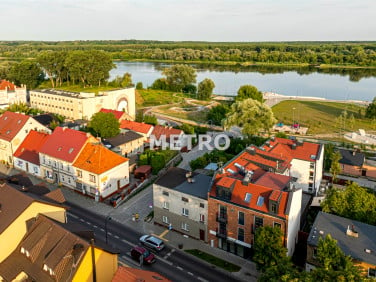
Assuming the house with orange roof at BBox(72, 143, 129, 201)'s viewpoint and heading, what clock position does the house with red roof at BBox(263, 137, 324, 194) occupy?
the house with red roof at BBox(263, 137, 324, 194) is roughly at 8 o'clock from the house with orange roof at BBox(72, 143, 129, 201).

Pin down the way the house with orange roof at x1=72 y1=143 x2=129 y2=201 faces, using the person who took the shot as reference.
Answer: facing the viewer and to the left of the viewer

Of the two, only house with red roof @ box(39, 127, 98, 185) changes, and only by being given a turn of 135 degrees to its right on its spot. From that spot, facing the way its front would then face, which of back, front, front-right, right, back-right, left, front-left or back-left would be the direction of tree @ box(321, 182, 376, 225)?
back-right

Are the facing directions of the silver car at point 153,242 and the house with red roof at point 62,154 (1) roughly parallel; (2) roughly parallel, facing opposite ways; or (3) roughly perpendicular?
roughly perpendicular

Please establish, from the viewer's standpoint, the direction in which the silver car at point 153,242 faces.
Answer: facing away from the viewer and to the left of the viewer

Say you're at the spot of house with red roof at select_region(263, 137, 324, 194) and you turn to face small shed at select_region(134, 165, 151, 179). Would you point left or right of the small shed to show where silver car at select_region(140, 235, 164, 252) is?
left

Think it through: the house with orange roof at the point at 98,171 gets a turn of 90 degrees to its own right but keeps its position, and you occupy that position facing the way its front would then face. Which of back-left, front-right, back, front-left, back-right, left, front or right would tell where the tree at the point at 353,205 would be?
back

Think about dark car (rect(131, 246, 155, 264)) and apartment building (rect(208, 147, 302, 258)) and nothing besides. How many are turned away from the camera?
0

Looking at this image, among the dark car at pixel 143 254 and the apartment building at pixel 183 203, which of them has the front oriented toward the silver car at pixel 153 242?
the apartment building

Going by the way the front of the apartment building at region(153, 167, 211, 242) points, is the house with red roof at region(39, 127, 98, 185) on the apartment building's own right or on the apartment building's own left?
on the apartment building's own right

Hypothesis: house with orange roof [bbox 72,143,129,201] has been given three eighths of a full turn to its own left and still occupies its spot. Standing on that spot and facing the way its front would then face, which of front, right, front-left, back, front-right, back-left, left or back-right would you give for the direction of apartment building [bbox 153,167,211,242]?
front-right
